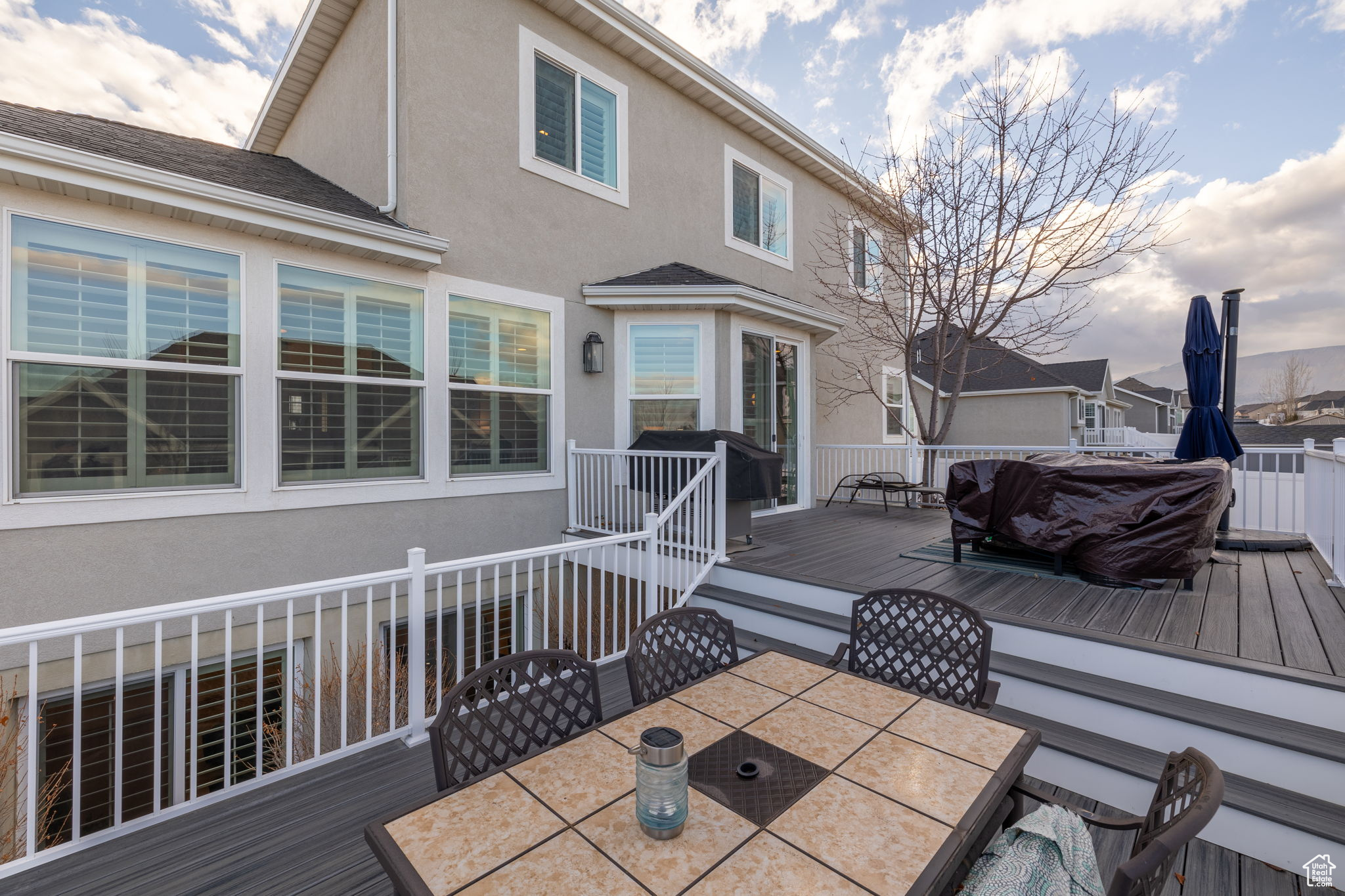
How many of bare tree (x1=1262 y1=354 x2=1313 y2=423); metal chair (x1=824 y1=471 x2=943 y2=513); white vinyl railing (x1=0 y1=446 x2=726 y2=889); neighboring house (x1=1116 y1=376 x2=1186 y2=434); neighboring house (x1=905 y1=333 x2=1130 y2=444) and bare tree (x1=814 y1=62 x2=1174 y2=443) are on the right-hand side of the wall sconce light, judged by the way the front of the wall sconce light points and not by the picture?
1

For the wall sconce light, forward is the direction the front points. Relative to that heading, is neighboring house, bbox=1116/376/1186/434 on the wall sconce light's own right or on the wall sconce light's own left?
on the wall sconce light's own left

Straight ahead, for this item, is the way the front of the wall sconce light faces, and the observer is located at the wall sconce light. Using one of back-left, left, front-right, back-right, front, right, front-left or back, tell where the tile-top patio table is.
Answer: front-right

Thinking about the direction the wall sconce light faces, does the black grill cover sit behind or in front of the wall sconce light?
in front

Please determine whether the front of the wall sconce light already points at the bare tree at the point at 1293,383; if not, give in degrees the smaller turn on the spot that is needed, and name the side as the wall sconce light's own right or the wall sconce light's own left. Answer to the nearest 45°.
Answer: approximately 90° to the wall sconce light's own left

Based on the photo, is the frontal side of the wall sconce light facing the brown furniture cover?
yes

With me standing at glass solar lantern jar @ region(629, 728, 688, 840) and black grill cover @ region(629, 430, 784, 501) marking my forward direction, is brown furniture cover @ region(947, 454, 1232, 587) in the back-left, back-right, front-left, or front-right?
front-right

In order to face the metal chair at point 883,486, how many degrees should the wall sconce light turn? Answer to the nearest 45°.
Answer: approximately 45° to its left

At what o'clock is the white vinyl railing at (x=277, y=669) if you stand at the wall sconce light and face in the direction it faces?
The white vinyl railing is roughly at 3 o'clock from the wall sconce light.

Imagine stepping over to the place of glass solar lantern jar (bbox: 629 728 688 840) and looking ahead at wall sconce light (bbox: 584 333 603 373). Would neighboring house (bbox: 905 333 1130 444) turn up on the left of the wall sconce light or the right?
right

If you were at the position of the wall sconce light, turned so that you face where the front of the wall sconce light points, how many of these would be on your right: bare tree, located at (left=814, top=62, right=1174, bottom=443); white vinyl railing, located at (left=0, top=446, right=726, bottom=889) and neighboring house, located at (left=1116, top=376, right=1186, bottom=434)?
1

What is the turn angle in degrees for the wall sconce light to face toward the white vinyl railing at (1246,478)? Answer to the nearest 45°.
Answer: approximately 45° to its left

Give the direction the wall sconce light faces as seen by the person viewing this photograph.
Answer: facing the viewer and to the right of the viewer

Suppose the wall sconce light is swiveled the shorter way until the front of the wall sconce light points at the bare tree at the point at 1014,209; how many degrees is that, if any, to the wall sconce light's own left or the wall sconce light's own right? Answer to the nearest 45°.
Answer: approximately 45° to the wall sconce light's own left
